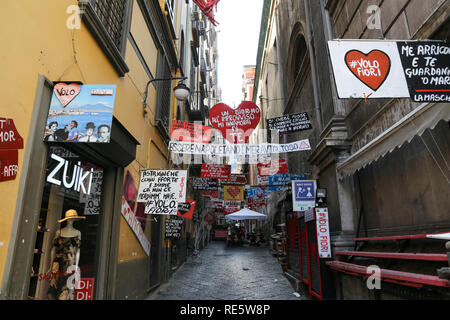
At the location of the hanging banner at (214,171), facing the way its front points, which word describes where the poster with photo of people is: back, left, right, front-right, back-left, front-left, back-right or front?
front

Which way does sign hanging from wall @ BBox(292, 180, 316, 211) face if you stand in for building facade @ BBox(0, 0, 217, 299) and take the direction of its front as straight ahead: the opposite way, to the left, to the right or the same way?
to the right

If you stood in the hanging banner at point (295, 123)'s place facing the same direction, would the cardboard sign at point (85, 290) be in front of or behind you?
in front

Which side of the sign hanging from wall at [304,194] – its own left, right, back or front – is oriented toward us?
front

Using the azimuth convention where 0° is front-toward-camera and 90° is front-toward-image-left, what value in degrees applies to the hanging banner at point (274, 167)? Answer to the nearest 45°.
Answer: approximately 0°

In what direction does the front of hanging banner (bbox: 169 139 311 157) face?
toward the camera

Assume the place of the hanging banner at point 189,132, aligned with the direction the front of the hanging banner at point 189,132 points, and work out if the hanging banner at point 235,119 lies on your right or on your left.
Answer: on your left

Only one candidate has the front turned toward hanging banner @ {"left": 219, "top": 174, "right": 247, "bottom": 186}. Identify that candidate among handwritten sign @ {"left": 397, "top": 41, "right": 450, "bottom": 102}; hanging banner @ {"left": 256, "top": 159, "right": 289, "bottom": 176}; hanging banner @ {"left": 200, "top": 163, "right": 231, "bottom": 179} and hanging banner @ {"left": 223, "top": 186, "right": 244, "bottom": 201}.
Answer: hanging banner @ {"left": 223, "top": 186, "right": 244, "bottom": 201}

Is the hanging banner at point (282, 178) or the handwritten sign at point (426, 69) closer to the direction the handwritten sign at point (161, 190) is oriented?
the handwritten sign

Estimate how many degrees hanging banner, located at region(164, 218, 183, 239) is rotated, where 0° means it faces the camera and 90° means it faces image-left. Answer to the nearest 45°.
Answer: approximately 0°

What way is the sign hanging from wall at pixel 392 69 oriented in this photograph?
toward the camera
